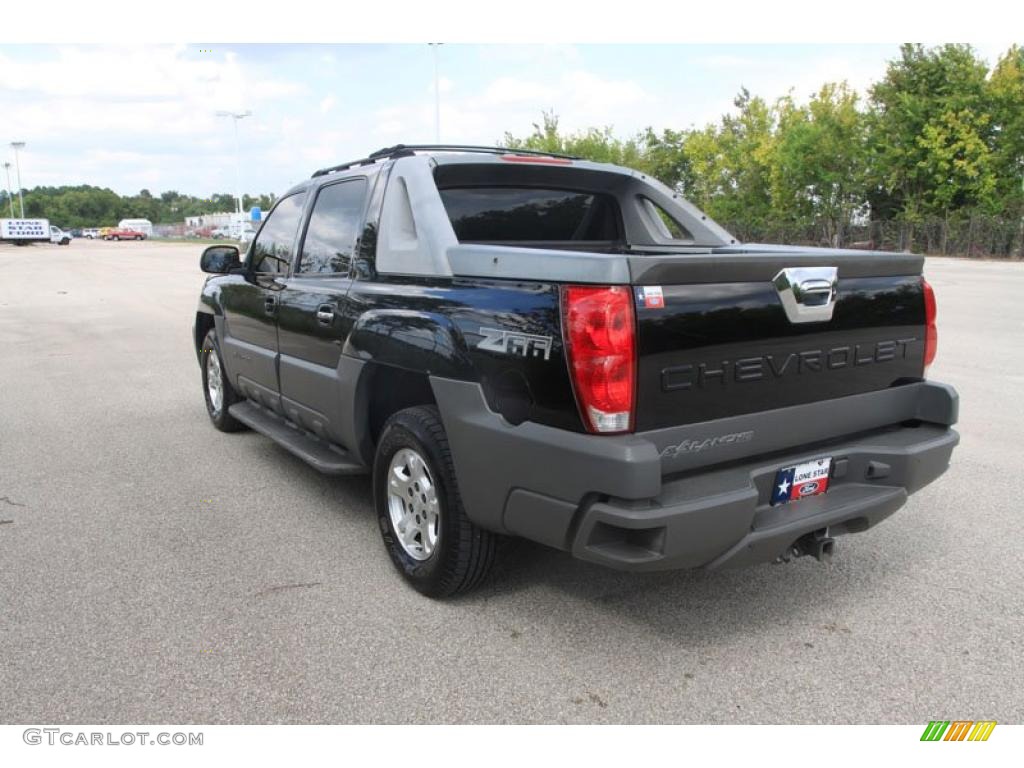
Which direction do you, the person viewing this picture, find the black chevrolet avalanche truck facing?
facing away from the viewer and to the left of the viewer

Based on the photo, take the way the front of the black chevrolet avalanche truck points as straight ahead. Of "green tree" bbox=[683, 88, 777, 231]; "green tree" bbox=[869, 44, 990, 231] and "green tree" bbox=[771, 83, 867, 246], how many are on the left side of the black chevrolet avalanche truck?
0

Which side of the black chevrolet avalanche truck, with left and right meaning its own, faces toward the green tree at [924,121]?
right

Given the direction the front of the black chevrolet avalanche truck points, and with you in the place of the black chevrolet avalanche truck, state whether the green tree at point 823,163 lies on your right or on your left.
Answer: on your right

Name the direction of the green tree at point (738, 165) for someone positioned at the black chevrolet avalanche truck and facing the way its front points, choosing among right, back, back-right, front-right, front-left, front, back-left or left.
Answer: front-right
